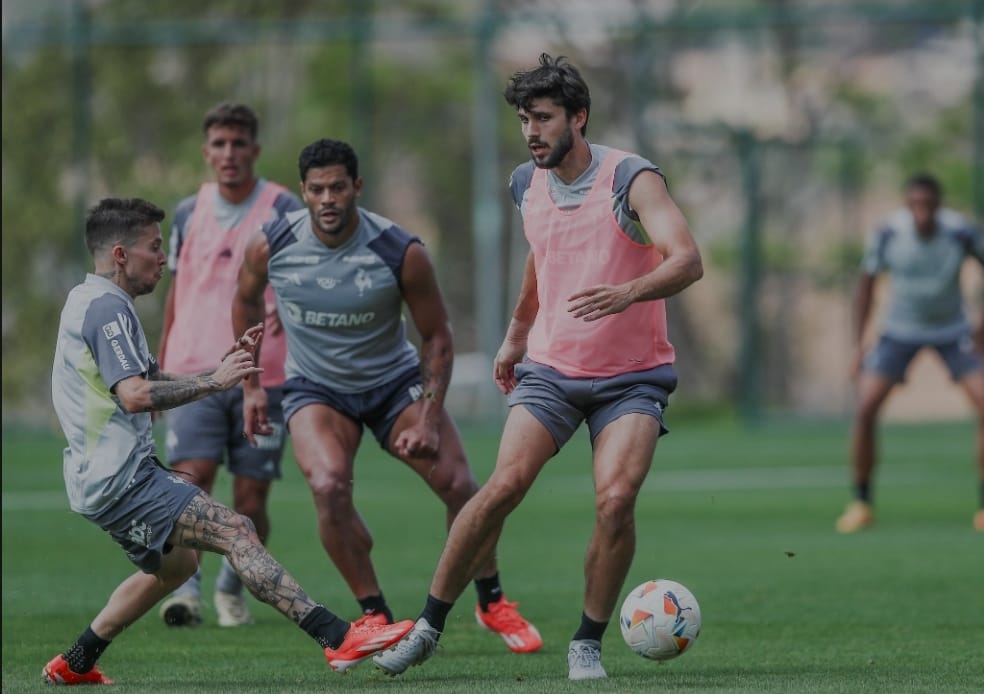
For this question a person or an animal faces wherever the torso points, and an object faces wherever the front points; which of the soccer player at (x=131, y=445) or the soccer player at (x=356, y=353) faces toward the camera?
the soccer player at (x=356, y=353)

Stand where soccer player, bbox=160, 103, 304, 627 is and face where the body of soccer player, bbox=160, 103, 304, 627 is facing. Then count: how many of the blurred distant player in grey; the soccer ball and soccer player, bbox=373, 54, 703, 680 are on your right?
0

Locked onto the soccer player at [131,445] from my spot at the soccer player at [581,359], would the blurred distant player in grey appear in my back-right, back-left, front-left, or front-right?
back-right

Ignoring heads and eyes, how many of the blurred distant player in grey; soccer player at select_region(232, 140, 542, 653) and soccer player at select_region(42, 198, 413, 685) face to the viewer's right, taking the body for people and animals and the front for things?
1

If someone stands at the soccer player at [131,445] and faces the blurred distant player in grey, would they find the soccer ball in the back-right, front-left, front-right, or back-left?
front-right

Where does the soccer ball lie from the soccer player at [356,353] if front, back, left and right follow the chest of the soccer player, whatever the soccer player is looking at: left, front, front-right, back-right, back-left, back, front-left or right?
front-left

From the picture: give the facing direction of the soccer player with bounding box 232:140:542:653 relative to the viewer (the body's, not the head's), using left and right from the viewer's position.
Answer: facing the viewer

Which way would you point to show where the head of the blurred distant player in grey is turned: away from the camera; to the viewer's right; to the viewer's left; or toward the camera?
toward the camera

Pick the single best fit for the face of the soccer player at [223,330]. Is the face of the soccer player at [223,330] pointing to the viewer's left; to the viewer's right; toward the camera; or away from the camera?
toward the camera

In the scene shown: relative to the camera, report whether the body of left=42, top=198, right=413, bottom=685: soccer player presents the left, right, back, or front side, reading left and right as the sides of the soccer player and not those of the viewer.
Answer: right

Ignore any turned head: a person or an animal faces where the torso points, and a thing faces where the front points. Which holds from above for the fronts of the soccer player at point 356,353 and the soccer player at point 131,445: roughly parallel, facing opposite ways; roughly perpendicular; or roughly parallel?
roughly perpendicular

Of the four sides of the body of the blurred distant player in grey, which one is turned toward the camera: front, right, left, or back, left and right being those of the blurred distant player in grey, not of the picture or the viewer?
front

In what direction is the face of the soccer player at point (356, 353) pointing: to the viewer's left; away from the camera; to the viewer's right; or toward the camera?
toward the camera

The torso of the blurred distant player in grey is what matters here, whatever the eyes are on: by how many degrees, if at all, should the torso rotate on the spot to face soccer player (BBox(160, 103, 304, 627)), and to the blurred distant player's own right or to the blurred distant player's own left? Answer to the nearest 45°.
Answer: approximately 45° to the blurred distant player's own right

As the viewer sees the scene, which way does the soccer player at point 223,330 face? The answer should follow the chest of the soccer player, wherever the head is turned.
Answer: toward the camera

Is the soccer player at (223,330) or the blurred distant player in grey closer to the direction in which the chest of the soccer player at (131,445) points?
the blurred distant player in grey

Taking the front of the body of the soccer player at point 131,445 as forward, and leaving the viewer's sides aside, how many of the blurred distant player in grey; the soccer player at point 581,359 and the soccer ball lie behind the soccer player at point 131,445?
0

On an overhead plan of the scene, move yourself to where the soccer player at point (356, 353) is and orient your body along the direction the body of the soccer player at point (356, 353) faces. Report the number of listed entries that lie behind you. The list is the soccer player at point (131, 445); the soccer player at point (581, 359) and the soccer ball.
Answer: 0

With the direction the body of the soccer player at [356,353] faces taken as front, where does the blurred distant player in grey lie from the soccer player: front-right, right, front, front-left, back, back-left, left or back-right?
back-left

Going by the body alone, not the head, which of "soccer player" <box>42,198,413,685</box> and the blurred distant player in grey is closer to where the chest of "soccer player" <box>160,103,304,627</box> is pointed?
the soccer player

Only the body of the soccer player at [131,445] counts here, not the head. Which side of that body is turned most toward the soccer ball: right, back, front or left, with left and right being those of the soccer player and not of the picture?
front

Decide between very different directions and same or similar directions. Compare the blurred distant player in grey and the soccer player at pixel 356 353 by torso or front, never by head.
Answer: same or similar directions
